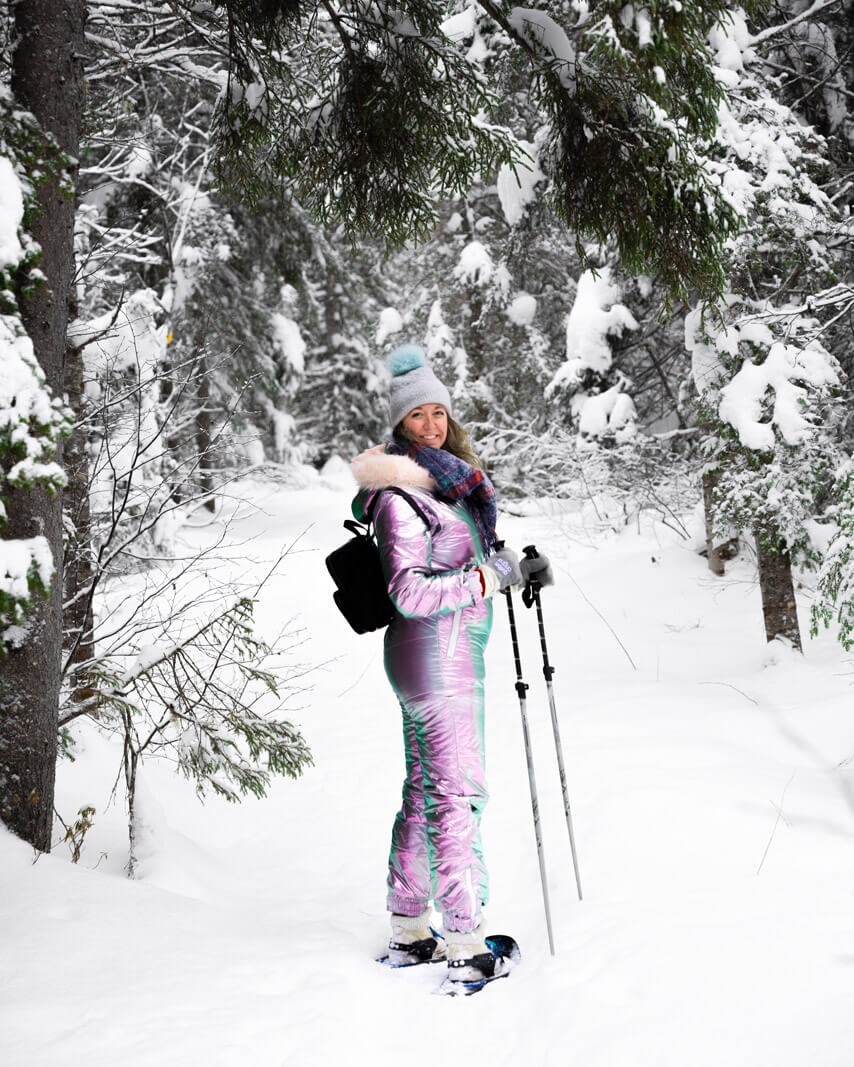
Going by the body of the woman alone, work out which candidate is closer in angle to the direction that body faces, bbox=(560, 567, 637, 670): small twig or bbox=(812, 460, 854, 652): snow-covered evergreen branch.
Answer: the snow-covered evergreen branch

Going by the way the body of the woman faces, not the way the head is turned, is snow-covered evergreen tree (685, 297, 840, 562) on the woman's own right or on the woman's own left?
on the woman's own left

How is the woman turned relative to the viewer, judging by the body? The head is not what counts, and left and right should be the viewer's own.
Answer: facing to the right of the viewer

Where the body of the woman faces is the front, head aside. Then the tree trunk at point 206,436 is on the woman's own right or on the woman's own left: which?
on the woman's own left

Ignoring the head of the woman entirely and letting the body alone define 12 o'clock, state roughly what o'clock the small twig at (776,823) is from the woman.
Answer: The small twig is roughly at 11 o'clock from the woman.

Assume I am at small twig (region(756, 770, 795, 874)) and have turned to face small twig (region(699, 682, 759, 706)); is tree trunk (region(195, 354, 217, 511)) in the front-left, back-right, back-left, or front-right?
front-left

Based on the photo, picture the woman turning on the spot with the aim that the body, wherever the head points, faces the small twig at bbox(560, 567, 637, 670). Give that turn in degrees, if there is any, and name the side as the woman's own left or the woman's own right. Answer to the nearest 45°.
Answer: approximately 90° to the woman's own left

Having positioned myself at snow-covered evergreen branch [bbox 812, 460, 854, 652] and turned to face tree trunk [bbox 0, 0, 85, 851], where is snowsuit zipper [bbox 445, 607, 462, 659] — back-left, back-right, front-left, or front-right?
front-left

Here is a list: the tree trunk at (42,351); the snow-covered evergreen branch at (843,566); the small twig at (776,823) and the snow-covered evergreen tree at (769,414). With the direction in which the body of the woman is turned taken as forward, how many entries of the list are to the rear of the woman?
1

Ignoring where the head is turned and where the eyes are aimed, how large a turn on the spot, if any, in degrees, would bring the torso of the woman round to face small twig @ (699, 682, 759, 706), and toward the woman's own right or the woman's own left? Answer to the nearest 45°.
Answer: approximately 45° to the woman's own left

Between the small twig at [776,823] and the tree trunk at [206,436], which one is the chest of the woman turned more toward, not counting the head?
the small twig

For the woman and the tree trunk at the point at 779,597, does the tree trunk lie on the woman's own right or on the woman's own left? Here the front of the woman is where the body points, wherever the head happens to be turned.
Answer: on the woman's own left

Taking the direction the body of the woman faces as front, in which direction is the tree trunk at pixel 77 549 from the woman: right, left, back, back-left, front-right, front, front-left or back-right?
back-left
